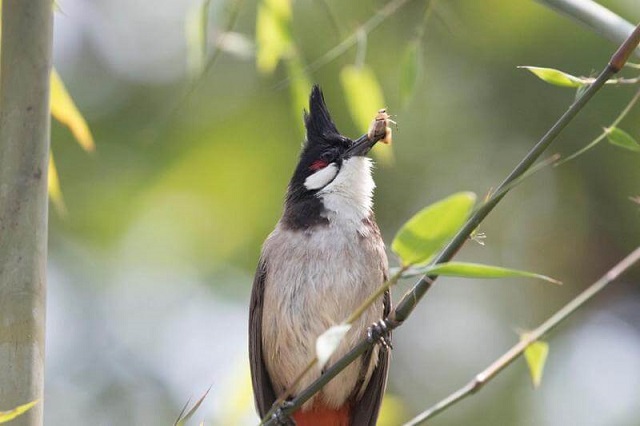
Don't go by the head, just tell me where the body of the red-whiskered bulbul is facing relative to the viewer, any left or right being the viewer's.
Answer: facing the viewer and to the right of the viewer

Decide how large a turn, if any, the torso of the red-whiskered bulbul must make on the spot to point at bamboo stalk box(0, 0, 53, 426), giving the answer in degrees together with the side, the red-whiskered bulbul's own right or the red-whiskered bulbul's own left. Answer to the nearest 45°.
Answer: approximately 45° to the red-whiskered bulbul's own right

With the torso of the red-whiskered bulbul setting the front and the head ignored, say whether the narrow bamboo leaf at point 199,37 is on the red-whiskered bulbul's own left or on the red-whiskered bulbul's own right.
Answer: on the red-whiskered bulbul's own right

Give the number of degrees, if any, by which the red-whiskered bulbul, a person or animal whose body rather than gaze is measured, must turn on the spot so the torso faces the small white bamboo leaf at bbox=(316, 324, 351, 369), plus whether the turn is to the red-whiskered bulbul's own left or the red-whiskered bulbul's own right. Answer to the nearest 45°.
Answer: approximately 45° to the red-whiskered bulbul's own right

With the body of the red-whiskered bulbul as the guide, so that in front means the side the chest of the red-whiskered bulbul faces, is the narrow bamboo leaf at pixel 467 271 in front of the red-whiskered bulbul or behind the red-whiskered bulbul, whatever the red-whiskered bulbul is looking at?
in front

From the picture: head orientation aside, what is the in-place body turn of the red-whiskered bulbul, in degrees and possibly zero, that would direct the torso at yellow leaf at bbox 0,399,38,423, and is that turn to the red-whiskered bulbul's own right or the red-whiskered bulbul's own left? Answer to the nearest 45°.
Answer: approximately 45° to the red-whiskered bulbul's own right
